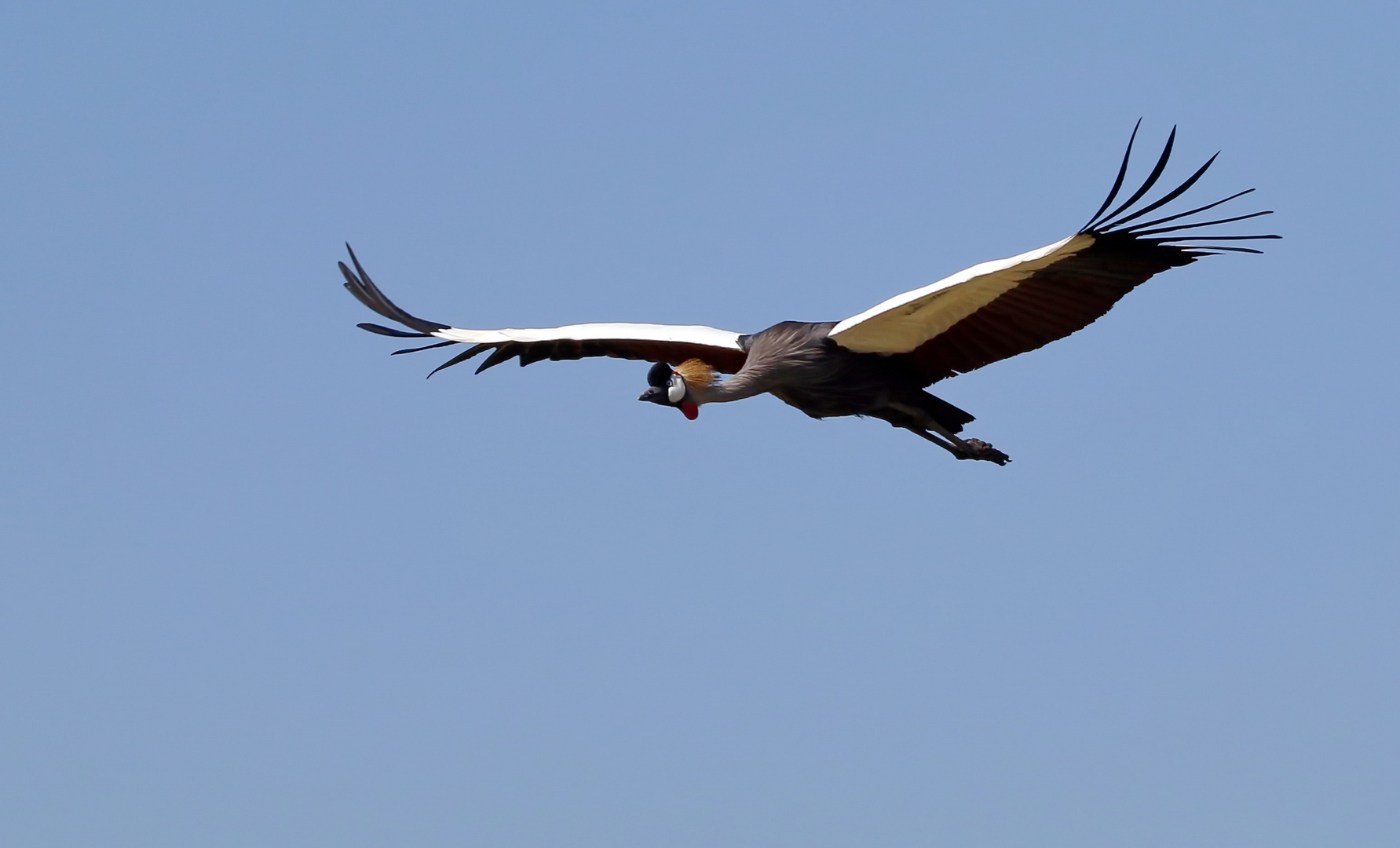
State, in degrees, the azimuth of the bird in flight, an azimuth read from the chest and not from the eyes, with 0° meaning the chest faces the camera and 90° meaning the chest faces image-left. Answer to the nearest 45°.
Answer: approximately 45°
